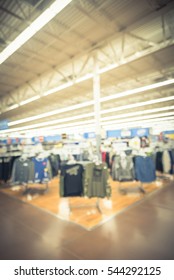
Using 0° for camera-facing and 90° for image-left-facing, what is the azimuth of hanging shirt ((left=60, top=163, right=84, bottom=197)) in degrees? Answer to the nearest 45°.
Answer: approximately 0°

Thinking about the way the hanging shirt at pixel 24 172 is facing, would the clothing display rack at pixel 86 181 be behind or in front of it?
in front

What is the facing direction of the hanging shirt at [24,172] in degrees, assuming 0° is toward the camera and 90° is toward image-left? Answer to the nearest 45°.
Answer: approximately 0°

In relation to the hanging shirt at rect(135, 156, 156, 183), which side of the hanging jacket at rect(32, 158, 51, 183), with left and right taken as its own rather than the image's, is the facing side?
left

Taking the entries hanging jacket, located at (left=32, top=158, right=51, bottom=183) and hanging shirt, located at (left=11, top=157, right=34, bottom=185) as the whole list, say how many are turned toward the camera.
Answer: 2
